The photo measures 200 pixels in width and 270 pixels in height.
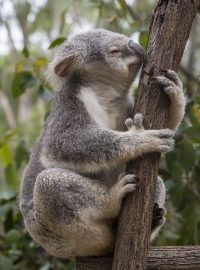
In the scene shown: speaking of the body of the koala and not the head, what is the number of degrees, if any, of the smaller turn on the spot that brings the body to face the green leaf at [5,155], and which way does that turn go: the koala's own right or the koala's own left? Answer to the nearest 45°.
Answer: approximately 135° to the koala's own left

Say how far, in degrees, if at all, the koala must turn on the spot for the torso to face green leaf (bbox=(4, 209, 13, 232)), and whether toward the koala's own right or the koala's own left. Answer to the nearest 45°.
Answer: approximately 135° to the koala's own left

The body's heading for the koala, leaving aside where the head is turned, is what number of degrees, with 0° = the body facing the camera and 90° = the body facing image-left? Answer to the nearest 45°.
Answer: approximately 270°
